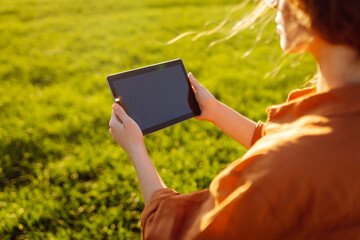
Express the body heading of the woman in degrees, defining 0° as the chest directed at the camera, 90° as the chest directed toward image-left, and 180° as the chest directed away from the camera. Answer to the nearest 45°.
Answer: approximately 135°
